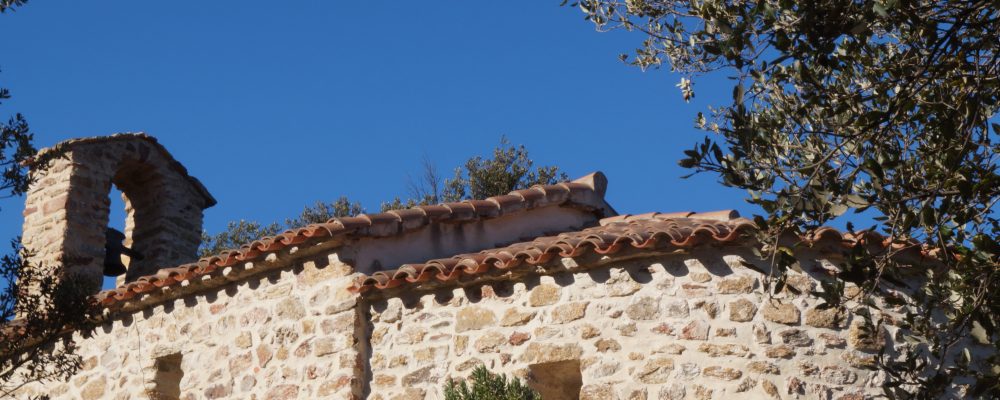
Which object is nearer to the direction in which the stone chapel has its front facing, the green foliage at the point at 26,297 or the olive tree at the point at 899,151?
the green foliage

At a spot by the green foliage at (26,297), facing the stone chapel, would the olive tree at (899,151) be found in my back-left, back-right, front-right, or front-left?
front-right

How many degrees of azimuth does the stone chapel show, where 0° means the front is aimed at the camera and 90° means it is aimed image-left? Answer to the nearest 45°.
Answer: approximately 135°

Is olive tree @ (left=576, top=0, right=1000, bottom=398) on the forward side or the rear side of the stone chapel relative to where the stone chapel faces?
on the rear side

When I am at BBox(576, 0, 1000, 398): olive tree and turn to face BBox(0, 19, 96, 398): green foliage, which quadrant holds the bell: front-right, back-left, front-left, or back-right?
front-right
